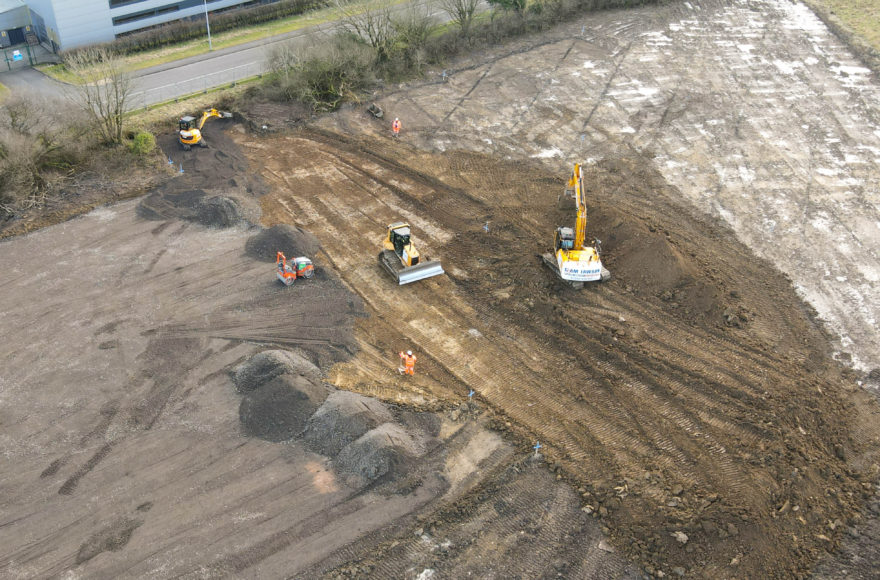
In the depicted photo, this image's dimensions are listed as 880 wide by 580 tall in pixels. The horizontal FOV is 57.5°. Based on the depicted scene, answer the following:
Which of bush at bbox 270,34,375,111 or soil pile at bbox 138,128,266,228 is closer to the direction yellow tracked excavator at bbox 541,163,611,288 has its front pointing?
the bush

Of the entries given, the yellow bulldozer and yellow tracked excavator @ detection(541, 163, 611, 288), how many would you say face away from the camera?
1

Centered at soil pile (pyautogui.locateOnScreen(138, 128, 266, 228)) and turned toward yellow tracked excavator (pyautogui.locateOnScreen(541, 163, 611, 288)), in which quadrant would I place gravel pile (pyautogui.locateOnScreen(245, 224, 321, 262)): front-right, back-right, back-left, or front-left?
front-right

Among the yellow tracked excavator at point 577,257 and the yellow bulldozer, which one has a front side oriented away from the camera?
the yellow tracked excavator

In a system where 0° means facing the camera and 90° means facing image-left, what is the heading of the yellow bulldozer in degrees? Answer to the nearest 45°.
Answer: approximately 315°

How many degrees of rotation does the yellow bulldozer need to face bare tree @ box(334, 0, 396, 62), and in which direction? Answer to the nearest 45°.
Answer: approximately 135° to its left

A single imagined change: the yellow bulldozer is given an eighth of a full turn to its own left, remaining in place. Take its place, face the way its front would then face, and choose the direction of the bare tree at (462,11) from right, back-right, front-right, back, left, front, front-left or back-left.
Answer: left

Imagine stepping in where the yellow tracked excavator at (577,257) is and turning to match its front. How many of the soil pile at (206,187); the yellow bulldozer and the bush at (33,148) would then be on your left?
3

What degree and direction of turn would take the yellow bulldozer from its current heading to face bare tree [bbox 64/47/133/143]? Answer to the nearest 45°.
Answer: approximately 180°

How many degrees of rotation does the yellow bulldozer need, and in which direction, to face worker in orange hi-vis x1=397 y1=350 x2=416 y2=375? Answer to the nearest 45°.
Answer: approximately 45° to its right

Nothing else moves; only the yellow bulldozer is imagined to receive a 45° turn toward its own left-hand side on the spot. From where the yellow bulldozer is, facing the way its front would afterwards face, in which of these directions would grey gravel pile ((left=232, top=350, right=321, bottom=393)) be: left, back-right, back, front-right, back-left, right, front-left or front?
back-right

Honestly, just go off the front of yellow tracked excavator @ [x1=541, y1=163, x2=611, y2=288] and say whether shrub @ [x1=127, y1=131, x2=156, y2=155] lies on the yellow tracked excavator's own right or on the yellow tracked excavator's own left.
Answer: on the yellow tracked excavator's own left

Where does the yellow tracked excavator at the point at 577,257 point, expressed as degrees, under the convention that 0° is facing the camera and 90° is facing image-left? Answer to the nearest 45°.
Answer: approximately 180°

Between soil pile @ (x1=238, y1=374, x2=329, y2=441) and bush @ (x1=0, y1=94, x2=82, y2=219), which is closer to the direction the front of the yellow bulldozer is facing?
the soil pile

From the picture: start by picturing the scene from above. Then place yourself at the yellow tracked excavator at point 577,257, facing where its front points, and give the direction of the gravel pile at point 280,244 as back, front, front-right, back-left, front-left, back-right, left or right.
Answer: left
